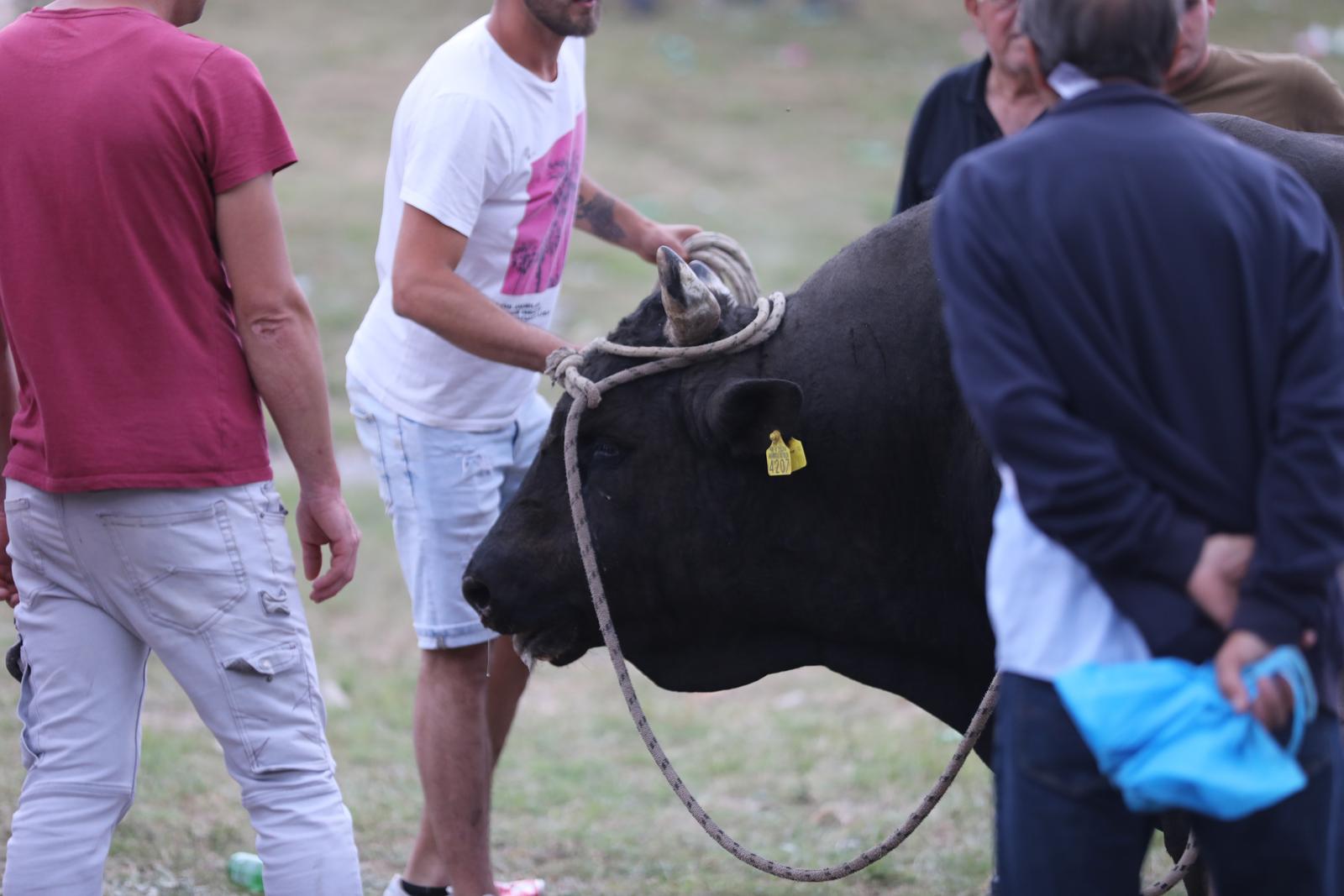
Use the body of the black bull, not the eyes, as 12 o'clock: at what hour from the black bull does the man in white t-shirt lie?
The man in white t-shirt is roughly at 1 o'clock from the black bull.

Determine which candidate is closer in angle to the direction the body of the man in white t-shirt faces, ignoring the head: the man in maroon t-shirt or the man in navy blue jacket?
the man in navy blue jacket

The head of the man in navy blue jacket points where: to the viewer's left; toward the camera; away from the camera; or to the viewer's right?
away from the camera

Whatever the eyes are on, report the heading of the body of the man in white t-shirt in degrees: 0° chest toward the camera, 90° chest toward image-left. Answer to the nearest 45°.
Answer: approximately 315°

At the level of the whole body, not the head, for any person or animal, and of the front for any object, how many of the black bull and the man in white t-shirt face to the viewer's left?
1

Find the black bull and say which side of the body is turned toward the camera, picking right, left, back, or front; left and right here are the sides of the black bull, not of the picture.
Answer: left

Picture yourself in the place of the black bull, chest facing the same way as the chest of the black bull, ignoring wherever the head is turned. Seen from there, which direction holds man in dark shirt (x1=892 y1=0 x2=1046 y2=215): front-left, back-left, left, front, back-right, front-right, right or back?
right
